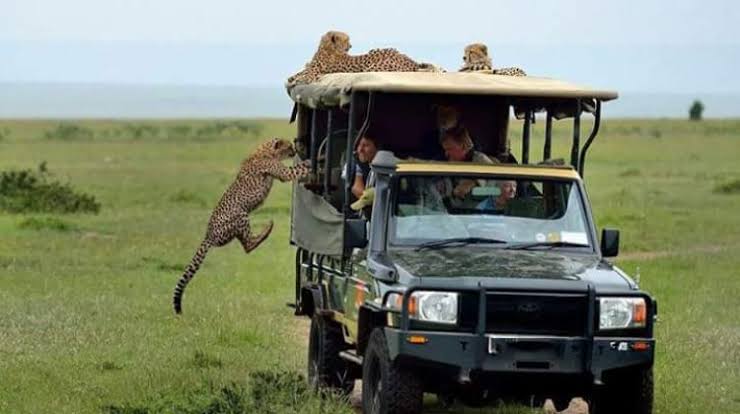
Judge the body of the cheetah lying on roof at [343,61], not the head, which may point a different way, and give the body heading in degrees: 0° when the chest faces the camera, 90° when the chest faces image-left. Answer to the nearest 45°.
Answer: approximately 90°

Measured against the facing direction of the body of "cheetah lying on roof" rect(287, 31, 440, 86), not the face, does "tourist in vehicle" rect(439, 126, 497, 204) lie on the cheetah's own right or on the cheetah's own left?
on the cheetah's own left

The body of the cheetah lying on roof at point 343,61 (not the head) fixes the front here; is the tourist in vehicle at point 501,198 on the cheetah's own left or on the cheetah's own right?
on the cheetah's own left

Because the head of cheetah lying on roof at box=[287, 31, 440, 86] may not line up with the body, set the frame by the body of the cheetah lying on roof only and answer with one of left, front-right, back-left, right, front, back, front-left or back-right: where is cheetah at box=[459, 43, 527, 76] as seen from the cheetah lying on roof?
back

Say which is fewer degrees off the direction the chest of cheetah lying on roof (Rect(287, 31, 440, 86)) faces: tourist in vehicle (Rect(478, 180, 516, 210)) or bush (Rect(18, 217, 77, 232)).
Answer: the bush
